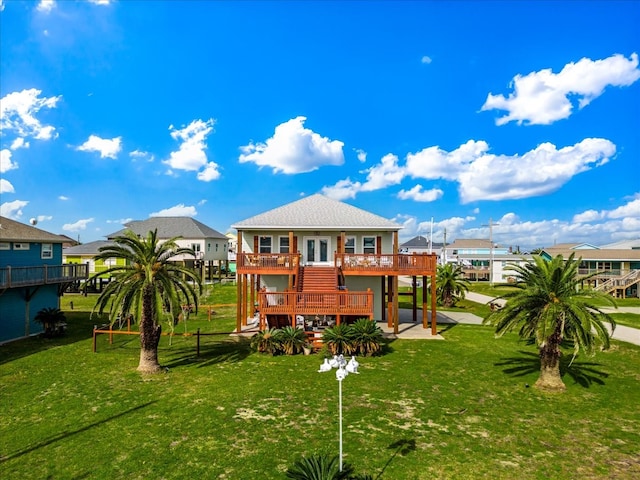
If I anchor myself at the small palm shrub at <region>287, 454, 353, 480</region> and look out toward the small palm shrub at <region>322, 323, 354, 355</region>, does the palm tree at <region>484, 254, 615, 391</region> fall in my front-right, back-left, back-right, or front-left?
front-right

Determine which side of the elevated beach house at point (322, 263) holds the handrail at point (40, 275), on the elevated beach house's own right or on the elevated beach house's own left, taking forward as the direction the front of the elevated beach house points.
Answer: on the elevated beach house's own right

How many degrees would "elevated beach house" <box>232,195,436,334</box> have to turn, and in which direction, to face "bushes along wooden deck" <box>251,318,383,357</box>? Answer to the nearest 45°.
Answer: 0° — it already faces it

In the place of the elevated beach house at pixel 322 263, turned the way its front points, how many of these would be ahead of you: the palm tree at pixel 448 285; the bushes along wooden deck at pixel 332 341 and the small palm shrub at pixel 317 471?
2

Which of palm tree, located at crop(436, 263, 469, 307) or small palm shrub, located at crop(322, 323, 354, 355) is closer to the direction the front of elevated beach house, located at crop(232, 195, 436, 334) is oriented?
the small palm shrub

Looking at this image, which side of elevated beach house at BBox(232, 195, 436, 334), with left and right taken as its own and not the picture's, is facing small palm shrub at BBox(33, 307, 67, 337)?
right

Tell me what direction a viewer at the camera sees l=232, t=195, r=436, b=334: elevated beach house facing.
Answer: facing the viewer

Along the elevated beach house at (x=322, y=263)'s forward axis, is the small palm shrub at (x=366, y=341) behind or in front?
in front

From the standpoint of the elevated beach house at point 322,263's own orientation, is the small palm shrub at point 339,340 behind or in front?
in front

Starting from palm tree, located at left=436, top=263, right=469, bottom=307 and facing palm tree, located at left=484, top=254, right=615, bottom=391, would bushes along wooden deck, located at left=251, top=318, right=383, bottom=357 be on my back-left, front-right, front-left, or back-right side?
front-right

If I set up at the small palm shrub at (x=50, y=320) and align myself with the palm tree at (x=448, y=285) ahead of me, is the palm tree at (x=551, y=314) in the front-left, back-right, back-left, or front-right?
front-right

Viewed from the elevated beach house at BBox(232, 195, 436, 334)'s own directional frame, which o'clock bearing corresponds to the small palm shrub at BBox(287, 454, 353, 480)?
The small palm shrub is roughly at 12 o'clock from the elevated beach house.

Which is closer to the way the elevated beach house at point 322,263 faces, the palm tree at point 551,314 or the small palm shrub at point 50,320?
the palm tree

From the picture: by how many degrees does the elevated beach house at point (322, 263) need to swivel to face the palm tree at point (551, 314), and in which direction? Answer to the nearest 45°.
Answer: approximately 45° to its left

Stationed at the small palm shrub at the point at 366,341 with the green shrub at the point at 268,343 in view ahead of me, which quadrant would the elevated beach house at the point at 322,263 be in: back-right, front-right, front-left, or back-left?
front-right
